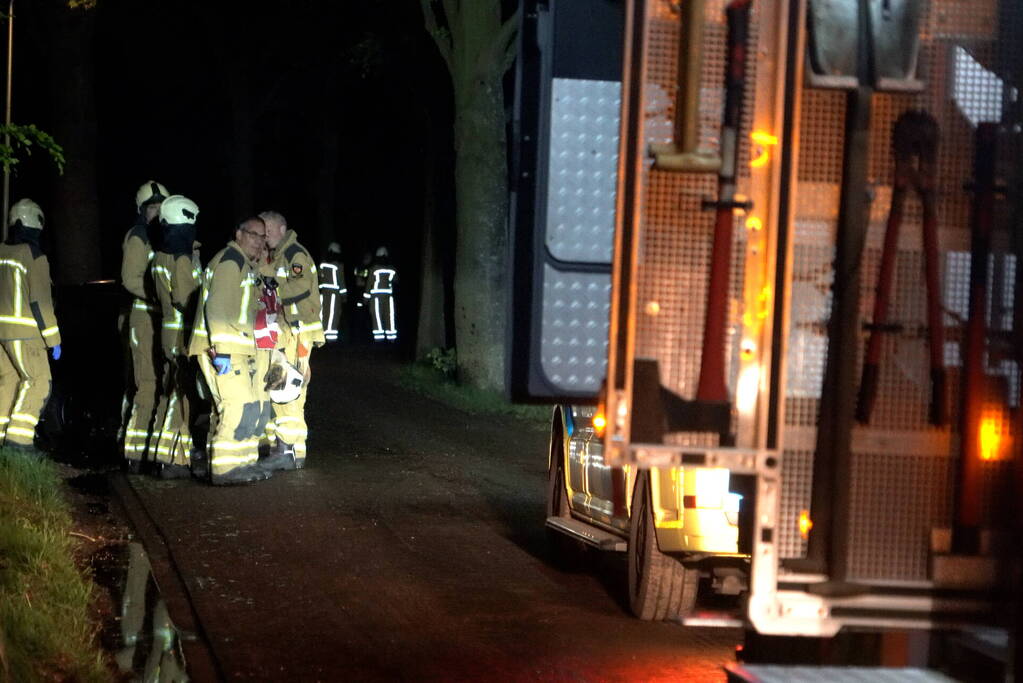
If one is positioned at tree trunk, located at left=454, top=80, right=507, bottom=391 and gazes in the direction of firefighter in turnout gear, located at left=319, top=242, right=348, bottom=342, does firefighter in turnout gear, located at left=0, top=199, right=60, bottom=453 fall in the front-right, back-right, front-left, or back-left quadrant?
back-left

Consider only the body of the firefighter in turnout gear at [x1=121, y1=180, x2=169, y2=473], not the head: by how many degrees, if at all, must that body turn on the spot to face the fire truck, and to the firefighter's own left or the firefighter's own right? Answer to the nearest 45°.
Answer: approximately 90° to the firefighter's own right

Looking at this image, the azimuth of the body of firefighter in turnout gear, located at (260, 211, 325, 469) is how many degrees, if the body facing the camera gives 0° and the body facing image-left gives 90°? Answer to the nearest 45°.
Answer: approximately 90°
